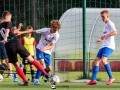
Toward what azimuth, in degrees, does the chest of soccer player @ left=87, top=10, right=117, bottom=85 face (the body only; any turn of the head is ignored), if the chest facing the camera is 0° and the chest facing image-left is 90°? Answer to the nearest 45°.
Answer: approximately 45°
